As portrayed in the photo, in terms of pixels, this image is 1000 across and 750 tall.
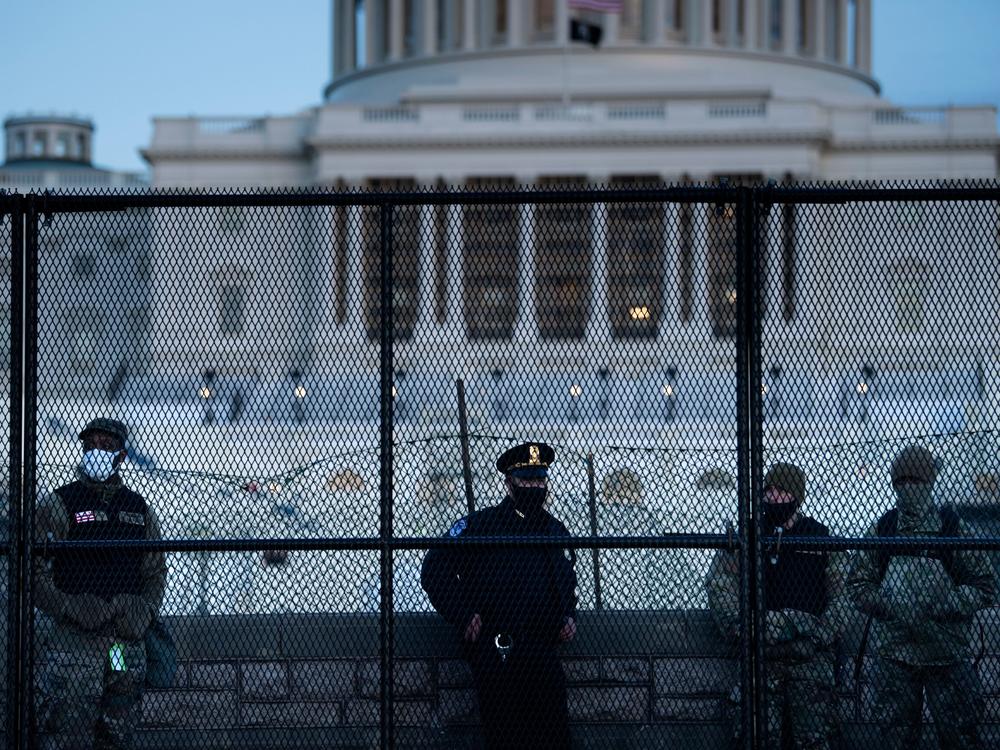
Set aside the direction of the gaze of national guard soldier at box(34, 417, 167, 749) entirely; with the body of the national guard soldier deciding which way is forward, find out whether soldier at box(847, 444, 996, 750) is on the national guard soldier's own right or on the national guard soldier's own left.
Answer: on the national guard soldier's own left

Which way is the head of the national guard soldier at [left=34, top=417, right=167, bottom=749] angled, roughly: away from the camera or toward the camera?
toward the camera

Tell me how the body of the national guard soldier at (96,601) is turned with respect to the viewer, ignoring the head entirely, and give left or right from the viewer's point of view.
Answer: facing the viewer

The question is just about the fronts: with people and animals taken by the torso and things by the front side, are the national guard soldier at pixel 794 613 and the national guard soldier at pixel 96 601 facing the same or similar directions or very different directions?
same or similar directions

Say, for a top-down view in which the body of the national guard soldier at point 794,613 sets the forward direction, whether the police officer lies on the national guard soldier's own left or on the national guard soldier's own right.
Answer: on the national guard soldier's own right

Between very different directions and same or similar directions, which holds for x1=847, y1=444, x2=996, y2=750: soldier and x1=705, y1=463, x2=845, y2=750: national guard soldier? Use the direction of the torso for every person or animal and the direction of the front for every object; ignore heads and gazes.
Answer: same or similar directions

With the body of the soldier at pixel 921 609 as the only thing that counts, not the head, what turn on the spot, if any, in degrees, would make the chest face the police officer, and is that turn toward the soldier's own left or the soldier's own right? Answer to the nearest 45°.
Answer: approximately 90° to the soldier's own right

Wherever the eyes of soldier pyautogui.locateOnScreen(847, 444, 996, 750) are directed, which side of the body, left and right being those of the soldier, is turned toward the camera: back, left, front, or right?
front

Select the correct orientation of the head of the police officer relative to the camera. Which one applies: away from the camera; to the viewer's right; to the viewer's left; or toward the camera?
toward the camera

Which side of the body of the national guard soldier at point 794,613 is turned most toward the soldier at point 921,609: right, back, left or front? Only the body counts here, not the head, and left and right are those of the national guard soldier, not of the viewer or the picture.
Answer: left

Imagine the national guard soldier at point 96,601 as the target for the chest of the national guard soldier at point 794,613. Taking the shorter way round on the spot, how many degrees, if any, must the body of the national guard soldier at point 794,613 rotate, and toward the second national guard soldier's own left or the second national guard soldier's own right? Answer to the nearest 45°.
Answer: approximately 90° to the second national guard soldier's own right
